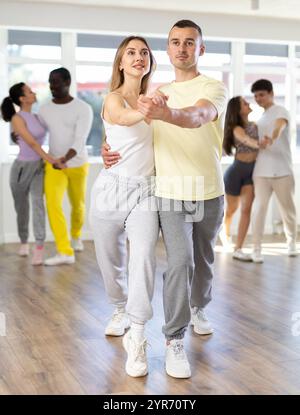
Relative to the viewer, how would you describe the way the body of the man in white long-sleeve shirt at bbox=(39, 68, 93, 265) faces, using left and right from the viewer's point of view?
facing the viewer and to the left of the viewer

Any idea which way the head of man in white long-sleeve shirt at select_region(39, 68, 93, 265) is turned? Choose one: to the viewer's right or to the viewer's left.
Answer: to the viewer's left

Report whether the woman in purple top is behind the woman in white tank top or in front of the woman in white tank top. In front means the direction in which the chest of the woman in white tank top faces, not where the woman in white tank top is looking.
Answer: behind

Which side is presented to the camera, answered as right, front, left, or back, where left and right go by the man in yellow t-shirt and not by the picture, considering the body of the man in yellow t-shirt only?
front

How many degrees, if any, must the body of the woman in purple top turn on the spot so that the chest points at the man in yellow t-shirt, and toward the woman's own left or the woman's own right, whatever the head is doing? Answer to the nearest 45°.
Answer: approximately 45° to the woman's own right

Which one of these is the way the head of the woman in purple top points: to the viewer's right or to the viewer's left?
to the viewer's right

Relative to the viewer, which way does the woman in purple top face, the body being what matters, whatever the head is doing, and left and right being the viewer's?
facing the viewer and to the right of the viewer

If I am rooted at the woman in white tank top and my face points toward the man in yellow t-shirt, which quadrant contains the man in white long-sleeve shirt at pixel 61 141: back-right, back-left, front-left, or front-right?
back-left

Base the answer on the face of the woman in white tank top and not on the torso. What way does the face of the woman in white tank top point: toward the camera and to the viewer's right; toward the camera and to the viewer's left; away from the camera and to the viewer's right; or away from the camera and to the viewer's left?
toward the camera and to the viewer's right

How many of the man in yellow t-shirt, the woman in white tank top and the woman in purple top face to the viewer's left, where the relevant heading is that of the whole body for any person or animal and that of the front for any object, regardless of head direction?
0

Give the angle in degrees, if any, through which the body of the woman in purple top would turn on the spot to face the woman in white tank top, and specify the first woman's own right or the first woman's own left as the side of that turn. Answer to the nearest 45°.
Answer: approximately 45° to the first woman's own right
